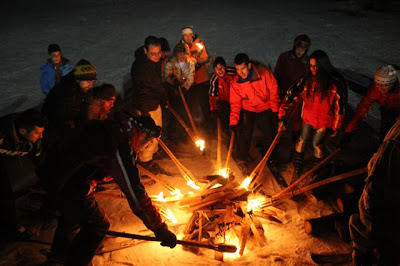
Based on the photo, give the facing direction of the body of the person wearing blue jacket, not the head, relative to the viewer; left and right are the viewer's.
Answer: facing the viewer and to the right of the viewer

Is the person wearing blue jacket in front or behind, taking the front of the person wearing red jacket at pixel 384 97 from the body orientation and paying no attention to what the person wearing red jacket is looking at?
in front

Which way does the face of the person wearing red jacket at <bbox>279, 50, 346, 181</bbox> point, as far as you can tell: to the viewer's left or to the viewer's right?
to the viewer's left

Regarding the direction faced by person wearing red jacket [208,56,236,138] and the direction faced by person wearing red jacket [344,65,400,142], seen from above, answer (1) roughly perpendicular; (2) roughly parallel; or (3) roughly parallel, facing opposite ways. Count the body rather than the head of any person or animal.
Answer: roughly perpendicular

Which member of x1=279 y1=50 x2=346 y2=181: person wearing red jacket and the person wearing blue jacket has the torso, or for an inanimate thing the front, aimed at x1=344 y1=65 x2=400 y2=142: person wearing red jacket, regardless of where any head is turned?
the person wearing blue jacket

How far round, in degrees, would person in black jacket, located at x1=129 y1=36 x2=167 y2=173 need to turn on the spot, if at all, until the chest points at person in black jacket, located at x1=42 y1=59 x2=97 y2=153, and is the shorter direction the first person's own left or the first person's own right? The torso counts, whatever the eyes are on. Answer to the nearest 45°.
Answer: approximately 90° to the first person's own right

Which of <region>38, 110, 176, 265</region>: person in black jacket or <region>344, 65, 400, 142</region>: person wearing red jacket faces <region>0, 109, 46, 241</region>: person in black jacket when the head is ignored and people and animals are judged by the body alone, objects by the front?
the person wearing red jacket

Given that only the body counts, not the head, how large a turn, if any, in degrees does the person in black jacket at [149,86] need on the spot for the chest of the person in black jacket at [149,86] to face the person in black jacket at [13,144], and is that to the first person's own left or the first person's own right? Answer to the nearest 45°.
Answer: approximately 90° to the first person's own right

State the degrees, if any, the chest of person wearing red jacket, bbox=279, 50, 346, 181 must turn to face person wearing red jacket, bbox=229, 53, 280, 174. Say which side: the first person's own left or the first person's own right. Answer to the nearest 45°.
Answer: approximately 45° to the first person's own right

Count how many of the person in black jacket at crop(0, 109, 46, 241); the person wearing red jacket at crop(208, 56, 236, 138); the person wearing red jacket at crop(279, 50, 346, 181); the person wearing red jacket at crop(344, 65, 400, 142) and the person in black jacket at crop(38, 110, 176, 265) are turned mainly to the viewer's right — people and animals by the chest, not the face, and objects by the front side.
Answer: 2

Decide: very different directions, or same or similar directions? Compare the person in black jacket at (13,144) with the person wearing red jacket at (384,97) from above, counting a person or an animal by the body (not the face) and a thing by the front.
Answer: very different directions

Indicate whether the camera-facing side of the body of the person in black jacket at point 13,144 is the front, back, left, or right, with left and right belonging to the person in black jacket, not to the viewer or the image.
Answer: right

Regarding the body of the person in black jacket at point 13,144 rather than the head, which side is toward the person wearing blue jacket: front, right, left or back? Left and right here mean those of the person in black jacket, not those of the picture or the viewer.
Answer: left

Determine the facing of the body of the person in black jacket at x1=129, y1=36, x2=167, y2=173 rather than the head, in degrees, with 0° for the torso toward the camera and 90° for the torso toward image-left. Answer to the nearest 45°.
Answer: approximately 315°

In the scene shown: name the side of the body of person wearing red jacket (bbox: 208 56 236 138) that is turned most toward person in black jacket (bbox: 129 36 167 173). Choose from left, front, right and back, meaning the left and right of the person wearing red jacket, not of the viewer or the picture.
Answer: right

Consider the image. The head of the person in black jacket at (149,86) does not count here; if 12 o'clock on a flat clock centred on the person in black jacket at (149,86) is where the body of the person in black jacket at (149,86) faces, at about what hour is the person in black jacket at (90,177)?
the person in black jacket at (90,177) is roughly at 2 o'clock from the person in black jacket at (149,86).

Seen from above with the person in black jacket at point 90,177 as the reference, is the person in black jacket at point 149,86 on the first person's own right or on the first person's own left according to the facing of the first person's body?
on the first person's own left

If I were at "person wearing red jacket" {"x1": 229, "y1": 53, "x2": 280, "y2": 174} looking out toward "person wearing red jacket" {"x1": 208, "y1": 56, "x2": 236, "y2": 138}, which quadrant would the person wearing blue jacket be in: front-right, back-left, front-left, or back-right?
front-left

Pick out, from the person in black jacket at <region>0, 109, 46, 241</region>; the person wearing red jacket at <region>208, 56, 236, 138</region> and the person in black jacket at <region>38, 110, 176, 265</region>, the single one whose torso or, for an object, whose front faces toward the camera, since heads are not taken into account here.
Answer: the person wearing red jacket

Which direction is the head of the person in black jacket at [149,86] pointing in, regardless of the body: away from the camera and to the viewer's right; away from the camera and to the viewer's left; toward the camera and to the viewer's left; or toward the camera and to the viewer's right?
toward the camera and to the viewer's right

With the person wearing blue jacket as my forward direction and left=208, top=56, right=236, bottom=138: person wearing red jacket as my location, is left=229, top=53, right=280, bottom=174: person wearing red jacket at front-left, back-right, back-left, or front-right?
back-left
